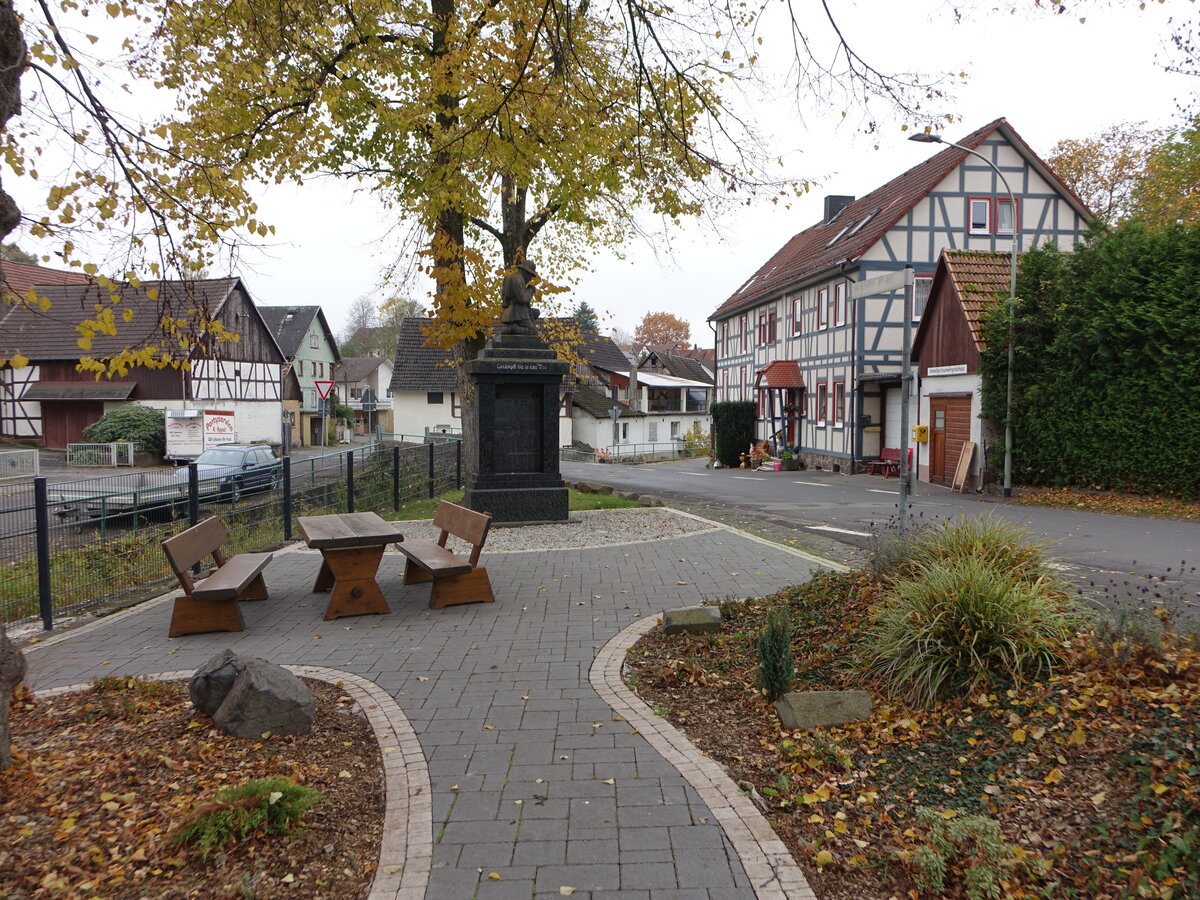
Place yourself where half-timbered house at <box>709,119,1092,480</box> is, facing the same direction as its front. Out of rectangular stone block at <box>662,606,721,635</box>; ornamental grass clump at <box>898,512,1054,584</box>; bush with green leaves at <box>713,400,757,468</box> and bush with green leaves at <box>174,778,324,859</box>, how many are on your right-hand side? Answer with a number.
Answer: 1

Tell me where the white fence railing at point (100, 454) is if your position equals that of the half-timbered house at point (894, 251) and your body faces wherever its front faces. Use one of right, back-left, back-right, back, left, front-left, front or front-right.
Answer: front-right

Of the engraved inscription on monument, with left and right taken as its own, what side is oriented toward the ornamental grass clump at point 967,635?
front

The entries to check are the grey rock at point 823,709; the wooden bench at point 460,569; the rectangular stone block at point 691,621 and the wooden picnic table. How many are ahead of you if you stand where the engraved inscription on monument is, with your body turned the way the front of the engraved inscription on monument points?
4

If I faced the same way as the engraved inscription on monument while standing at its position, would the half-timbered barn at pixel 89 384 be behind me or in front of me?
behind

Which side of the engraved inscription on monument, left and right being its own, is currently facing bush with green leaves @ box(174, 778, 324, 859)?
front

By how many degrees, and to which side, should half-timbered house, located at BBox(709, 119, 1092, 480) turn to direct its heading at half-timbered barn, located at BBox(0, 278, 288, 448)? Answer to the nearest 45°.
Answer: approximately 45° to its right

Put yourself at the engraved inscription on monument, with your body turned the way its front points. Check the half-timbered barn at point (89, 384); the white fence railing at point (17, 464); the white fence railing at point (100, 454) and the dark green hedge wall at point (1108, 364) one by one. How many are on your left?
1

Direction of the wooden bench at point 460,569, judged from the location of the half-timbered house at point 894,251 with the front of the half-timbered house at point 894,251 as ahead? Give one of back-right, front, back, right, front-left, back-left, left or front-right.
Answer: front-left

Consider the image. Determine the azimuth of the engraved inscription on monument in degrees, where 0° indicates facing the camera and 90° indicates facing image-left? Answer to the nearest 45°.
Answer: approximately 0°

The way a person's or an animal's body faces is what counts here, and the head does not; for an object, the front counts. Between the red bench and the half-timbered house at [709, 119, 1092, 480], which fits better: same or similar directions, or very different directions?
same or similar directions

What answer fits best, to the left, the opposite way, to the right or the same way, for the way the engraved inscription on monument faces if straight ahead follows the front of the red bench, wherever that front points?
to the left

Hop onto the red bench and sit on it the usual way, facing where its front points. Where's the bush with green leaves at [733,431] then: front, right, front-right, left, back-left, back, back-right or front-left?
right

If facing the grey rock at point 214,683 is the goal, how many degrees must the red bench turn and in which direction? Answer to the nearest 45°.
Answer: approximately 45° to its left

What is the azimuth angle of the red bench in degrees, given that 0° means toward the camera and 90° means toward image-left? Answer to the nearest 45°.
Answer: approximately 45°

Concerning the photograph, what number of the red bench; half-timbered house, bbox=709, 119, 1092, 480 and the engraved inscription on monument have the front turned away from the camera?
0

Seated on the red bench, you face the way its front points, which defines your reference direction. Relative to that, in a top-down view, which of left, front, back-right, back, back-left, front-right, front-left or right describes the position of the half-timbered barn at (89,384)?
front-right

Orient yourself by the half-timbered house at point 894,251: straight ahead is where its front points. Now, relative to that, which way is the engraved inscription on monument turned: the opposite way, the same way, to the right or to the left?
to the left

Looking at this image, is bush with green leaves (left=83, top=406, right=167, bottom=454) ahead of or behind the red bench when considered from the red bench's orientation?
ahead

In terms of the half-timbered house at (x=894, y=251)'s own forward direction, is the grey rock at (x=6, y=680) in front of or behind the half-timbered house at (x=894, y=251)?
in front
